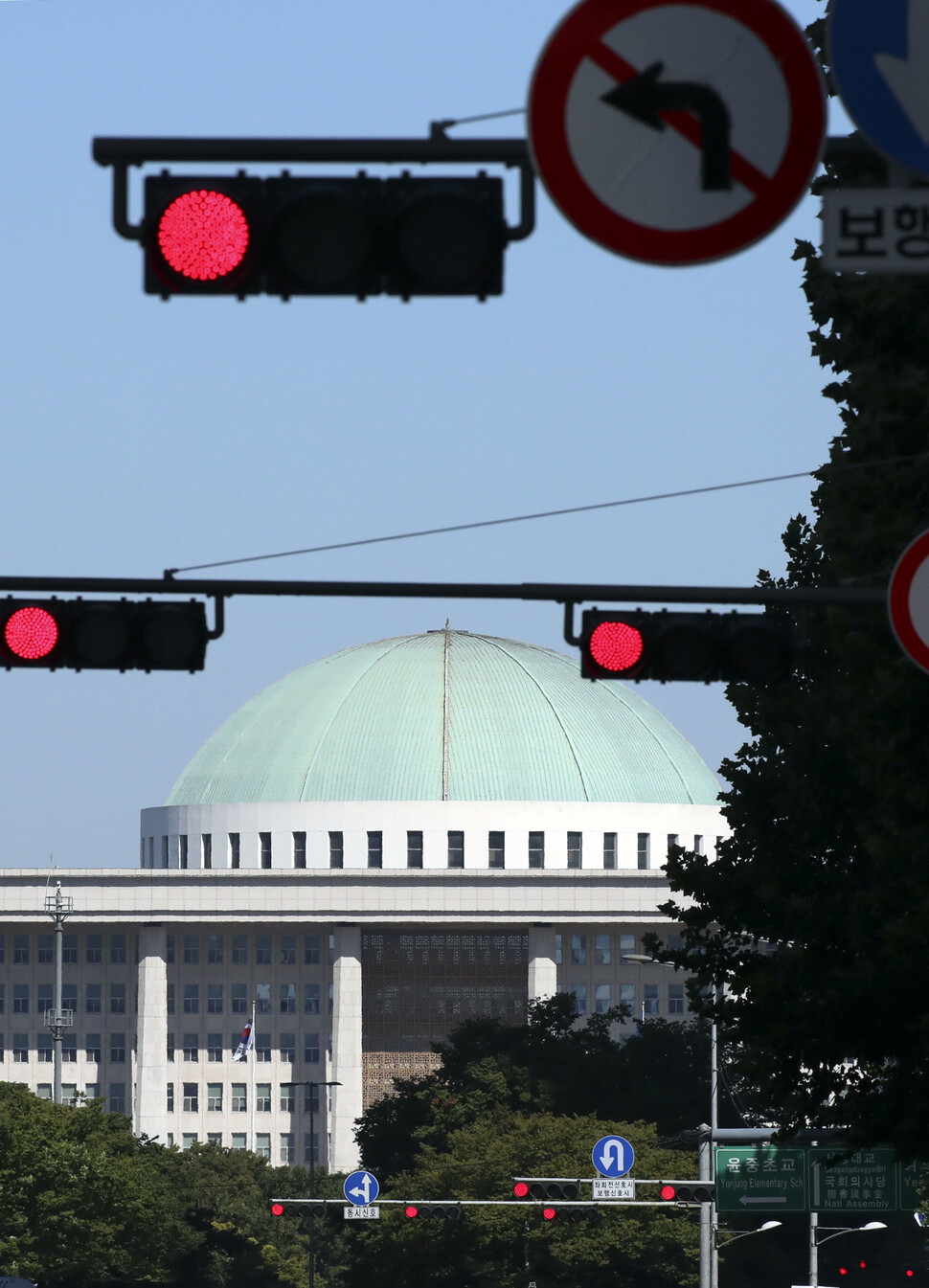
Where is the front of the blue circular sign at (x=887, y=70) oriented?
toward the camera

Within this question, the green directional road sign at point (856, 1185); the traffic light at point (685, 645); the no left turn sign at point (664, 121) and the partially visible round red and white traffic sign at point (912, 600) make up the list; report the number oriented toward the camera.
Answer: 4

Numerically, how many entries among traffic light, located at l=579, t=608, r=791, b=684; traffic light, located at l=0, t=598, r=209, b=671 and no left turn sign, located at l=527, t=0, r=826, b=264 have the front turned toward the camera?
3

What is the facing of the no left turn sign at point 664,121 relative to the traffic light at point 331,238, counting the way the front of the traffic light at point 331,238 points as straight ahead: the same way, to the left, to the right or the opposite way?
the same way

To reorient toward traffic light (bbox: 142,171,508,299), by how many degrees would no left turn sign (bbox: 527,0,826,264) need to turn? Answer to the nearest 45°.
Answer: approximately 135° to its right

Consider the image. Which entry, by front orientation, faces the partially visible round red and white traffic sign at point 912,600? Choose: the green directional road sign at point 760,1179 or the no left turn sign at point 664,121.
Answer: the green directional road sign

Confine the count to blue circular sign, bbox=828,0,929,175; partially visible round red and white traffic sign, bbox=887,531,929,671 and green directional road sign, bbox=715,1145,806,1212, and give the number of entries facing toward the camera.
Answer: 3

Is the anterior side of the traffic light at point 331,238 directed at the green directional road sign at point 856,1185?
no

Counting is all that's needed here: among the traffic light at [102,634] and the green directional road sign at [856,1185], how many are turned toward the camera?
2

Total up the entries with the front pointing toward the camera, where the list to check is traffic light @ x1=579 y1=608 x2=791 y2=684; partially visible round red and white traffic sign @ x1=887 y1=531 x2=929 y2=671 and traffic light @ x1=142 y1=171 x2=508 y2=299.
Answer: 3

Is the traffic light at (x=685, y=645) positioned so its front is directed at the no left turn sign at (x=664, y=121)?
yes

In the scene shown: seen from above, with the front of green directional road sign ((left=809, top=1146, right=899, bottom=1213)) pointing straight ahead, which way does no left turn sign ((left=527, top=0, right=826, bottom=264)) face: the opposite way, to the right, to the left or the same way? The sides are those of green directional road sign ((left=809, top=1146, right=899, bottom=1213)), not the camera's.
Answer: the same way

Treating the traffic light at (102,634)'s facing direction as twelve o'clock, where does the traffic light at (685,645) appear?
the traffic light at (685,645) is roughly at 9 o'clock from the traffic light at (102,634).

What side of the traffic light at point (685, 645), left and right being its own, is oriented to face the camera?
front

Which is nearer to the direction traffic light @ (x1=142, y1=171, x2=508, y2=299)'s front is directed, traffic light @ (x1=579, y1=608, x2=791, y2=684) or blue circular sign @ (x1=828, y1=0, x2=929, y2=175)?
the blue circular sign

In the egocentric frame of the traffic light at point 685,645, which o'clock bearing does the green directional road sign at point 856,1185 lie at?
The green directional road sign is roughly at 6 o'clock from the traffic light.

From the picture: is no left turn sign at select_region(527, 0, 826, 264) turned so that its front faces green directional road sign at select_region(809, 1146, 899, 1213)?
no
